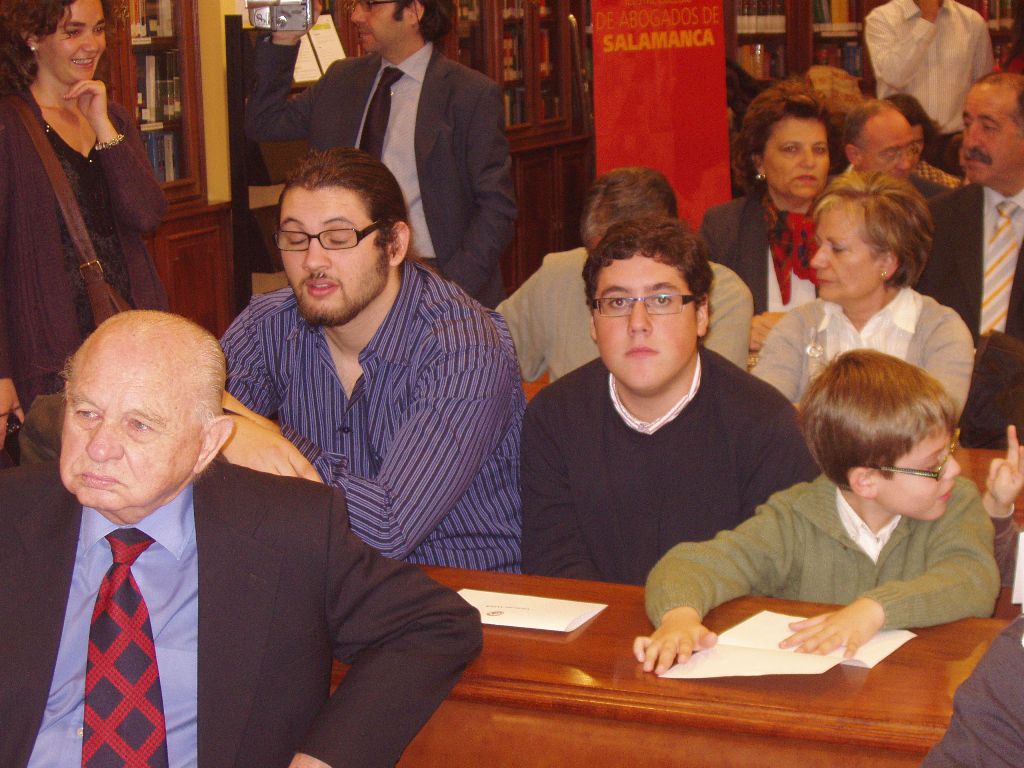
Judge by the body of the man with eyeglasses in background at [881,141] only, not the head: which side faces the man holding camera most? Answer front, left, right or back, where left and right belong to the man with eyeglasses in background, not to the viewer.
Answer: right

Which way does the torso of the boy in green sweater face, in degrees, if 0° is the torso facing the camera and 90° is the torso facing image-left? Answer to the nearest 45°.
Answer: approximately 0°

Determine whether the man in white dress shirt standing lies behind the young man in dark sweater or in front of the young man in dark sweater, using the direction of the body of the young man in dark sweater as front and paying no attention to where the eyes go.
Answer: behind

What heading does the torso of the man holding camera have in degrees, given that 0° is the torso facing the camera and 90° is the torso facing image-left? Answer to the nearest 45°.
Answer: approximately 45°

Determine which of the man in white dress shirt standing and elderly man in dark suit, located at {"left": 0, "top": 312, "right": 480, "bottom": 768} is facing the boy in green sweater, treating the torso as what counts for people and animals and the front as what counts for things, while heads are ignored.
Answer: the man in white dress shirt standing

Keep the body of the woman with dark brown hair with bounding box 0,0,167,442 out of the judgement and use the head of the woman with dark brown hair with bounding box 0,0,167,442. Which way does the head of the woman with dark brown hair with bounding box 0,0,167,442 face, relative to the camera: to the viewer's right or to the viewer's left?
to the viewer's right

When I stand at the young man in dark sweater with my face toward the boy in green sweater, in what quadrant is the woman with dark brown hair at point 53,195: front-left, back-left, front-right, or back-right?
back-right

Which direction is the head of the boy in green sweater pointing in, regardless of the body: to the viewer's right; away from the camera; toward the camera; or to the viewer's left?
to the viewer's right
